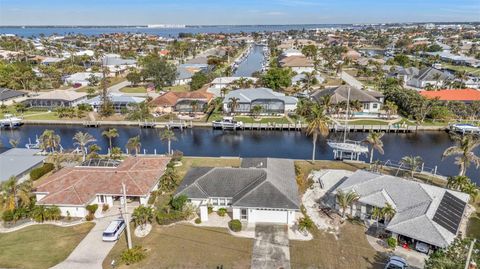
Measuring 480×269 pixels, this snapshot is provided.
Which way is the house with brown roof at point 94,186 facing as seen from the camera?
toward the camera

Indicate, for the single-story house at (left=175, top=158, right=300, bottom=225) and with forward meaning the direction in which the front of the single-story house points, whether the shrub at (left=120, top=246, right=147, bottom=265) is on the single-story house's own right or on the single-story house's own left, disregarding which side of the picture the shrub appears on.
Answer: on the single-story house's own right

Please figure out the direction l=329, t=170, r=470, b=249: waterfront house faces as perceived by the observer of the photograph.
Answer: facing the viewer and to the left of the viewer

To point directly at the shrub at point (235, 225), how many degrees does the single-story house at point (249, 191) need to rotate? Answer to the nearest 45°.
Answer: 0° — it already faces it

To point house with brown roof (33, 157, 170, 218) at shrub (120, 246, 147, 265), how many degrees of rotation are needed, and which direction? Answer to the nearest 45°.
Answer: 0° — it already faces it

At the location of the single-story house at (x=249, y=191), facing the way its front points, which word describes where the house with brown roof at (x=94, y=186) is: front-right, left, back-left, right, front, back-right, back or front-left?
right

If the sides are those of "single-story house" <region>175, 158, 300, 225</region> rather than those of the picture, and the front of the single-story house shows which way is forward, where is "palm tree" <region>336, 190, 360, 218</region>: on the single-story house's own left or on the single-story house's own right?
on the single-story house's own left

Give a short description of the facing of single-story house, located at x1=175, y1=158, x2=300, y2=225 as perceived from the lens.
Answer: facing the viewer

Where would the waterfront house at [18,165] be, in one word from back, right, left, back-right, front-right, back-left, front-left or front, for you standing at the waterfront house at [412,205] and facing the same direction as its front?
front-right

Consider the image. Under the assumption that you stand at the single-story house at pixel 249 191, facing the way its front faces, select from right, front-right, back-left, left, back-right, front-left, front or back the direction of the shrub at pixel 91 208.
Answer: right

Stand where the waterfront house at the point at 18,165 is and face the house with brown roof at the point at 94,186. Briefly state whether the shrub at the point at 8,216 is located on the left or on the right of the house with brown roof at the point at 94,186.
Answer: right

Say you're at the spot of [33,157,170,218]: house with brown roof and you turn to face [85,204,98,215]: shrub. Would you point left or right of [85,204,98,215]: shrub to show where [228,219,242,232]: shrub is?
left

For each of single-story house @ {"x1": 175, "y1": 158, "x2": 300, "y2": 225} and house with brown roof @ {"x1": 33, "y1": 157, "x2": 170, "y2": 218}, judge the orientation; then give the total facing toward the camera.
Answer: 2
